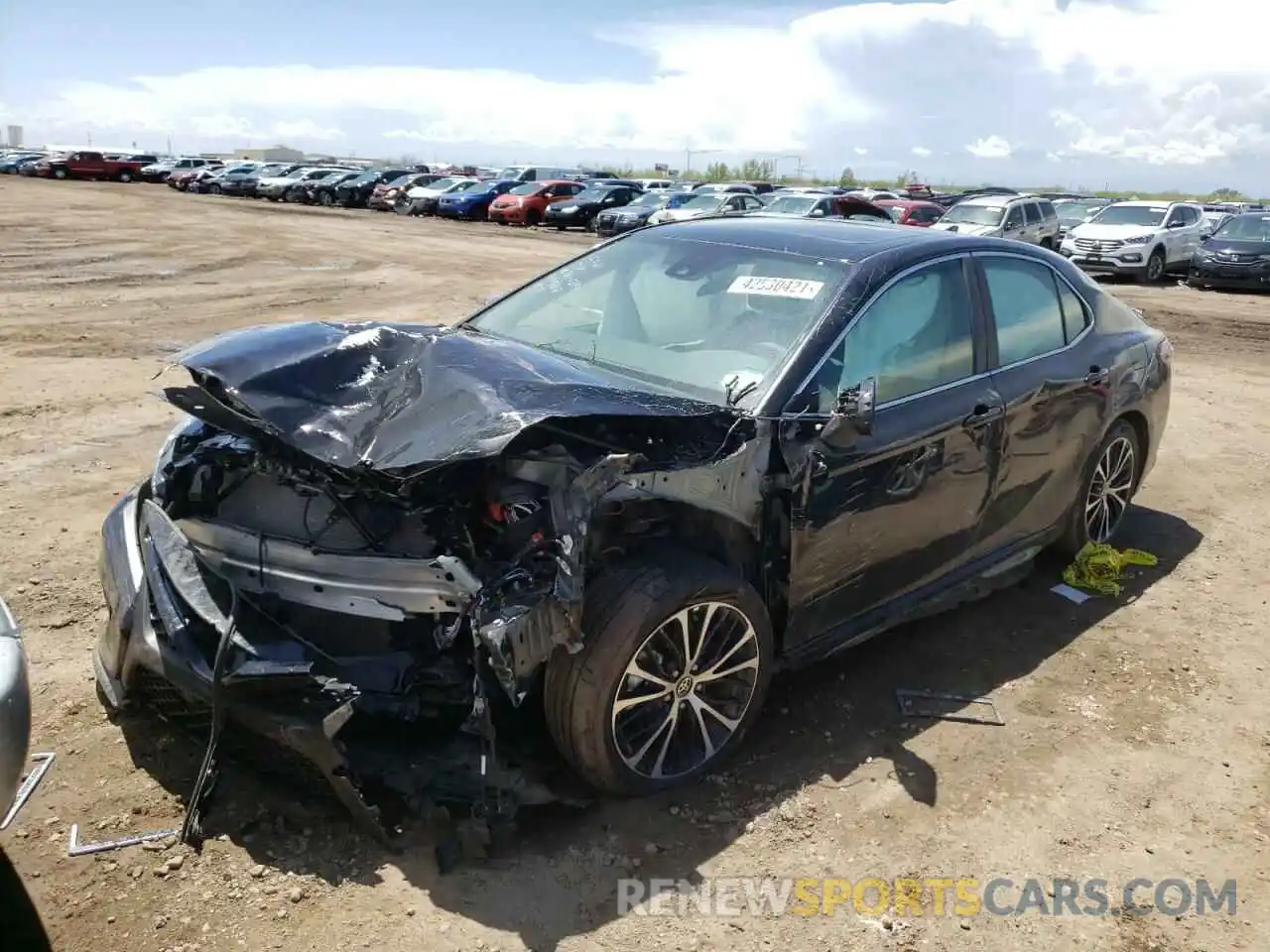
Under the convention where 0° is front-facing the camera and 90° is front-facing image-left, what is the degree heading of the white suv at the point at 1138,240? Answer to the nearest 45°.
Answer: approximately 45°

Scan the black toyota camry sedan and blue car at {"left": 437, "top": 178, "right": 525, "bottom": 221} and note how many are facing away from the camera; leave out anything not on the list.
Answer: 0

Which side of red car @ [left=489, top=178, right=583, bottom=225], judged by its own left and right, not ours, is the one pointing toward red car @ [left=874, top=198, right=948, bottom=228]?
left

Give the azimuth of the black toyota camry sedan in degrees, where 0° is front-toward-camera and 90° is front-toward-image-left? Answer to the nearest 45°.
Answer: approximately 45°

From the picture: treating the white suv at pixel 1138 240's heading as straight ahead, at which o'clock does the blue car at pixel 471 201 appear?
The blue car is roughly at 2 o'clock from the white suv.

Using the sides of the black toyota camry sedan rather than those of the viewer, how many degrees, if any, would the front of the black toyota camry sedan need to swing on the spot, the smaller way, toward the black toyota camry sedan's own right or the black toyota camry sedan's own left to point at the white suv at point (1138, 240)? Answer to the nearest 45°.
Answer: approximately 180°

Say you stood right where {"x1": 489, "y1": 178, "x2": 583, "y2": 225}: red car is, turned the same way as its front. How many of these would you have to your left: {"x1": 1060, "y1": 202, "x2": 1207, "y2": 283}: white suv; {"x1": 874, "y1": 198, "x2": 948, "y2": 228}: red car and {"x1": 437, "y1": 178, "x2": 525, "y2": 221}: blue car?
2

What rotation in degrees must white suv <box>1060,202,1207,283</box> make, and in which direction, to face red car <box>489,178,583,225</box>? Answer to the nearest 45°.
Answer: approximately 45° to its right

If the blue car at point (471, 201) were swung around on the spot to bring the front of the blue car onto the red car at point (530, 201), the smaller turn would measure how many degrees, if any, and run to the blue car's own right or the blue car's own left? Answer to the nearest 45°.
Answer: approximately 90° to the blue car's own left

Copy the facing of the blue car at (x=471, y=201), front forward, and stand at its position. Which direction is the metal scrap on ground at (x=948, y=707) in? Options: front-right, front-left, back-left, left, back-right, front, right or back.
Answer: front-left

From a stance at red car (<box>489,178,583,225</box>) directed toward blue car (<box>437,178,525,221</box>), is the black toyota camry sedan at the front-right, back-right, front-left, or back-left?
back-left

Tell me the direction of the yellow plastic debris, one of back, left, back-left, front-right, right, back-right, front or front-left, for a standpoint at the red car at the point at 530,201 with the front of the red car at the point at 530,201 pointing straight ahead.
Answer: front-left

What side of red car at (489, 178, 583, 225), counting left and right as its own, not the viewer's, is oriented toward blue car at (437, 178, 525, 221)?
right
